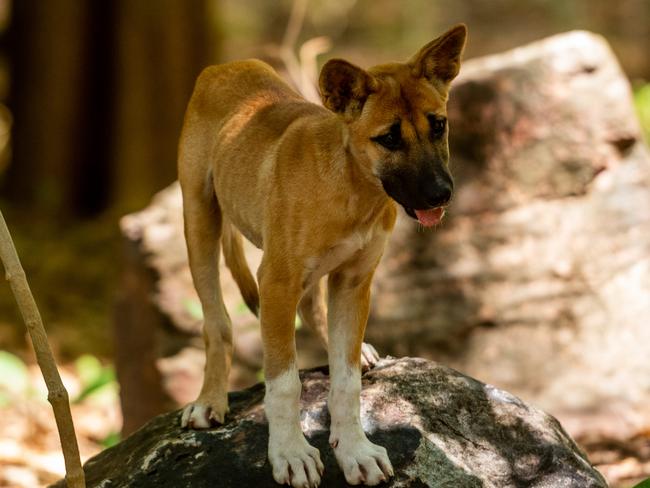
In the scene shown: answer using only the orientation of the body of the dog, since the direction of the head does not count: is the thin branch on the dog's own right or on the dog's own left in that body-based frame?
on the dog's own right

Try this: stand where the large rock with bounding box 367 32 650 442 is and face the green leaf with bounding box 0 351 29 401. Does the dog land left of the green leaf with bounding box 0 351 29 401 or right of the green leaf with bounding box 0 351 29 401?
left

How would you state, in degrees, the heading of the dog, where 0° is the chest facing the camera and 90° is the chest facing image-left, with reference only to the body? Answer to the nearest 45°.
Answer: approximately 315°

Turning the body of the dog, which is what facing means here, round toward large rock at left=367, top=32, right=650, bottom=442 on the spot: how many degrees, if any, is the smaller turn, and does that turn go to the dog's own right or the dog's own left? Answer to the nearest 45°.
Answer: approximately 90° to the dog's own left

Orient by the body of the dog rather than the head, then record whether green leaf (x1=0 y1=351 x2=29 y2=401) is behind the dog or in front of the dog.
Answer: behind
